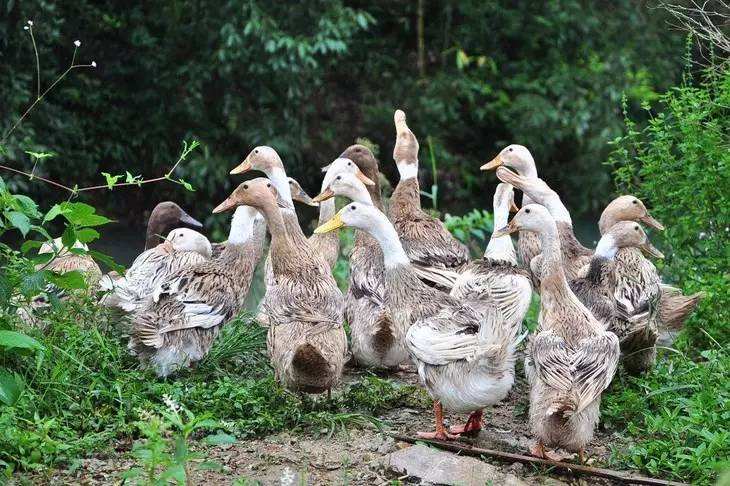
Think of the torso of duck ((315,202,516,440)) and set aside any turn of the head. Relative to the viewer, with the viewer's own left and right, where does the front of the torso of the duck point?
facing away from the viewer and to the left of the viewer

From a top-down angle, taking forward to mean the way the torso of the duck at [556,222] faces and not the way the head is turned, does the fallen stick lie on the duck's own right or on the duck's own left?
on the duck's own left

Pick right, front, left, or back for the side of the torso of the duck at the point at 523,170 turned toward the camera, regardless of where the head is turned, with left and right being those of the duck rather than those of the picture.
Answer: left

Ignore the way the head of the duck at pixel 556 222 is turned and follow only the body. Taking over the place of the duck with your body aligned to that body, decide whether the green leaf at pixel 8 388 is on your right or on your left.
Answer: on your left

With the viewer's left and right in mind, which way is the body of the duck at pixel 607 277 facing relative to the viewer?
facing to the right of the viewer

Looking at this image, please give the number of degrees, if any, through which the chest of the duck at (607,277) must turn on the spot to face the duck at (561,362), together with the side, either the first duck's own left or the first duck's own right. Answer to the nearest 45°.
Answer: approximately 90° to the first duck's own right

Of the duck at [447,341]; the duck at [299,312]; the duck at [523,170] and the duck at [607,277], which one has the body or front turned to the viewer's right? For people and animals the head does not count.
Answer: the duck at [607,277]

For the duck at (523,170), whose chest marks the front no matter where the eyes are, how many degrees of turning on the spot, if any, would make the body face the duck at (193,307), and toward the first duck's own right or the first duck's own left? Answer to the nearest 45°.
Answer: approximately 45° to the first duck's own left

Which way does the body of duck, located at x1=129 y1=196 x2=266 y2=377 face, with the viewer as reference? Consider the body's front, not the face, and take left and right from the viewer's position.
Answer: facing away from the viewer and to the right of the viewer

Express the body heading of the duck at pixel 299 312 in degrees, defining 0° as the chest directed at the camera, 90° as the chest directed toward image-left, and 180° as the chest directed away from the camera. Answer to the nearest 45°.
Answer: approximately 180°

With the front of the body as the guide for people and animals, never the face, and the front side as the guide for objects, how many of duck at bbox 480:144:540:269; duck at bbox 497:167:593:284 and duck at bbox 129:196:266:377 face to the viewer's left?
2

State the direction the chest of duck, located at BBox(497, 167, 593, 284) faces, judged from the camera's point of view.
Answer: to the viewer's left

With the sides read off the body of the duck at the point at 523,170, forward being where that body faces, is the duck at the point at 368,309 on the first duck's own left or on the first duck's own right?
on the first duck's own left
